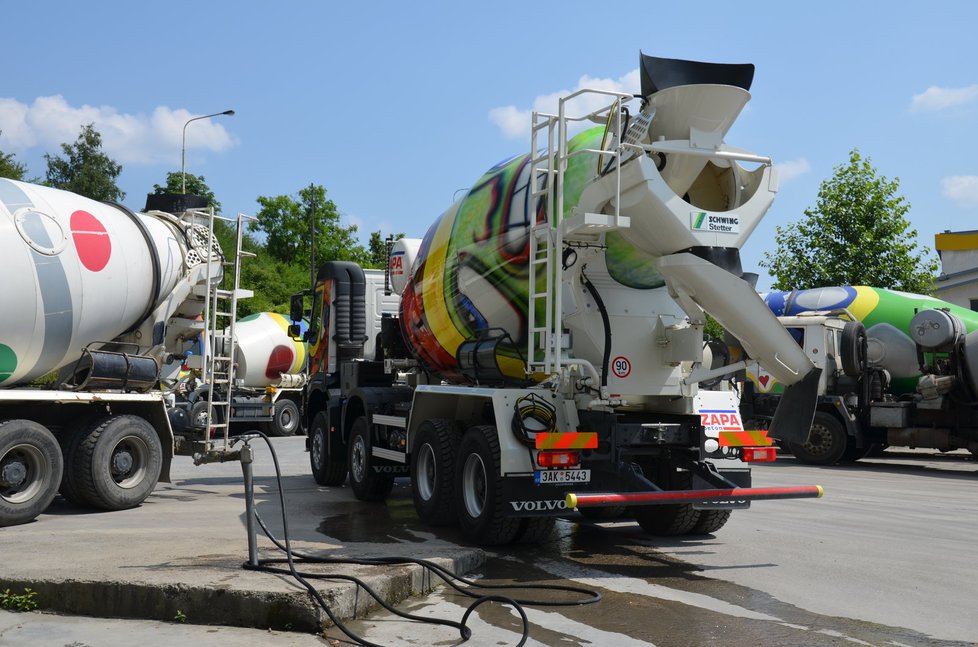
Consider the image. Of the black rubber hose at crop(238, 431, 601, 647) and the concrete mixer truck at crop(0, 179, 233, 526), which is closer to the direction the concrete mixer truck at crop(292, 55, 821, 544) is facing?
the concrete mixer truck

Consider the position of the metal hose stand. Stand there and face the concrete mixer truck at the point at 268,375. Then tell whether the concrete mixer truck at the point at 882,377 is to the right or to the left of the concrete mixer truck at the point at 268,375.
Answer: right

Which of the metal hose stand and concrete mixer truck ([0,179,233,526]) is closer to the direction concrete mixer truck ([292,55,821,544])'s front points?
the concrete mixer truck

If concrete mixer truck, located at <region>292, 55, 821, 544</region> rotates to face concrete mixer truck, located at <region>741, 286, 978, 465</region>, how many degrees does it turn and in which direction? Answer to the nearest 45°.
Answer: approximately 90° to its right

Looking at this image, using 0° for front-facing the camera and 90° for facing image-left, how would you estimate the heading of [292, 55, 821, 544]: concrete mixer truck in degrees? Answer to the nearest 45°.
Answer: approximately 135°

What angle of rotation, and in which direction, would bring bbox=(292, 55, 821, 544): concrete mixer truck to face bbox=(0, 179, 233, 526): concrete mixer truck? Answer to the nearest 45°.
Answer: approximately 45° to its left

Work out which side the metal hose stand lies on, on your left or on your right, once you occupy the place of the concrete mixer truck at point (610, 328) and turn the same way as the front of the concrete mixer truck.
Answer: on your left

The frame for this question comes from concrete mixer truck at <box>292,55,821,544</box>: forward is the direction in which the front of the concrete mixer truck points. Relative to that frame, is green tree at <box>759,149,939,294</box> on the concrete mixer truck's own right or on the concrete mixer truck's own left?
on the concrete mixer truck's own right

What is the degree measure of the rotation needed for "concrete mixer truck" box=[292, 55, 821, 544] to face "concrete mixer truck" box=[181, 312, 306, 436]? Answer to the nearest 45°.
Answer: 0° — it already faces it
